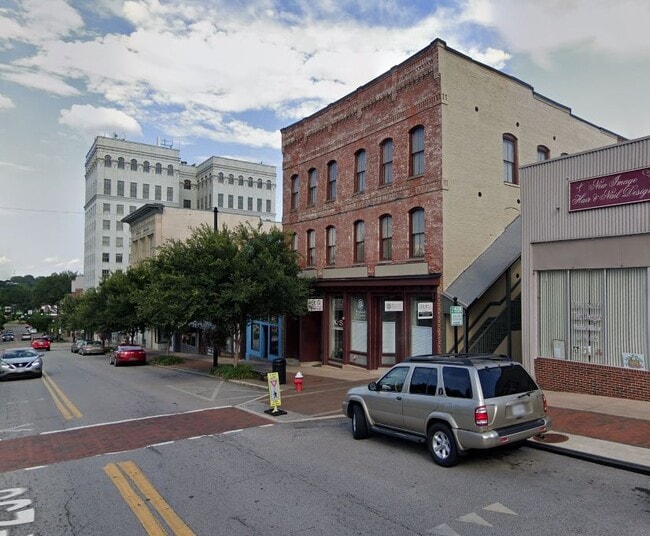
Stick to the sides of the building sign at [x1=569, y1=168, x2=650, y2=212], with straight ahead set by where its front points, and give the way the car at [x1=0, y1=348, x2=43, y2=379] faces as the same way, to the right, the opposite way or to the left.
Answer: to the left

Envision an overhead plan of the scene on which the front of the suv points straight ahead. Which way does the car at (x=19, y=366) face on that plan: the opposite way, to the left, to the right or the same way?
the opposite way

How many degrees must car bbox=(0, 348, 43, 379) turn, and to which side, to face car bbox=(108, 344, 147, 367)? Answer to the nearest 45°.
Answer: approximately 135° to its left

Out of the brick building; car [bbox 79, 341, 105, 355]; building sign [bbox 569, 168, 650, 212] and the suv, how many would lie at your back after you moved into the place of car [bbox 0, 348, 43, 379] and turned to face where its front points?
1

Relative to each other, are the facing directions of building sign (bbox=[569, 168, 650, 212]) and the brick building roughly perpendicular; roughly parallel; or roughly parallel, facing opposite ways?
roughly parallel

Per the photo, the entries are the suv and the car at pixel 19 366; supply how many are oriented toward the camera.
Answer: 1

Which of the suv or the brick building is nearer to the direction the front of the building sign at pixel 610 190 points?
the suv

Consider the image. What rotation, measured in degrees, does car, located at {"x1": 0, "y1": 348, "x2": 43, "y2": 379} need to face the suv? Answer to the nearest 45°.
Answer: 0° — it already faces it

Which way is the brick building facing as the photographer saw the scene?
facing the viewer and to the left of the viewer

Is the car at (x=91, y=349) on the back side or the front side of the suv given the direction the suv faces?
on the front side

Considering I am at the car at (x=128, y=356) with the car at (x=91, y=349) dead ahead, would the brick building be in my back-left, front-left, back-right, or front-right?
back-right

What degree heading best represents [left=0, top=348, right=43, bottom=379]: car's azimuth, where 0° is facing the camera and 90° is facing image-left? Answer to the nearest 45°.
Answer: approximately 0°

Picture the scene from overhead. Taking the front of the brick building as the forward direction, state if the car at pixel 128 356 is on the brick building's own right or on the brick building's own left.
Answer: on the brick building's own right

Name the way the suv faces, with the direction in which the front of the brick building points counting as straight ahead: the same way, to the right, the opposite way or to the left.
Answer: to the right

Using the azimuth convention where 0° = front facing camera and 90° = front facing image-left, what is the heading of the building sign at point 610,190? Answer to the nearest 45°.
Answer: approximately 45°

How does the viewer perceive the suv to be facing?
facing away from the viewer and to the left of the viewer

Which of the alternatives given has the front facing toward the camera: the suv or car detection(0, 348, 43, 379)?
the car

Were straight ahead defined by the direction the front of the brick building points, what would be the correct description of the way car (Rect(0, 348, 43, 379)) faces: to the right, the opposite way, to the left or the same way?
to the left

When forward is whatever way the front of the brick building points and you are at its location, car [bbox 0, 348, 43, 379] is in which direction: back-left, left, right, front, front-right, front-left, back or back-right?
front-right

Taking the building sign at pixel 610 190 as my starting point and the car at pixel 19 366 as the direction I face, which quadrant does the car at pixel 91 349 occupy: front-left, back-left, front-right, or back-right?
front-right
